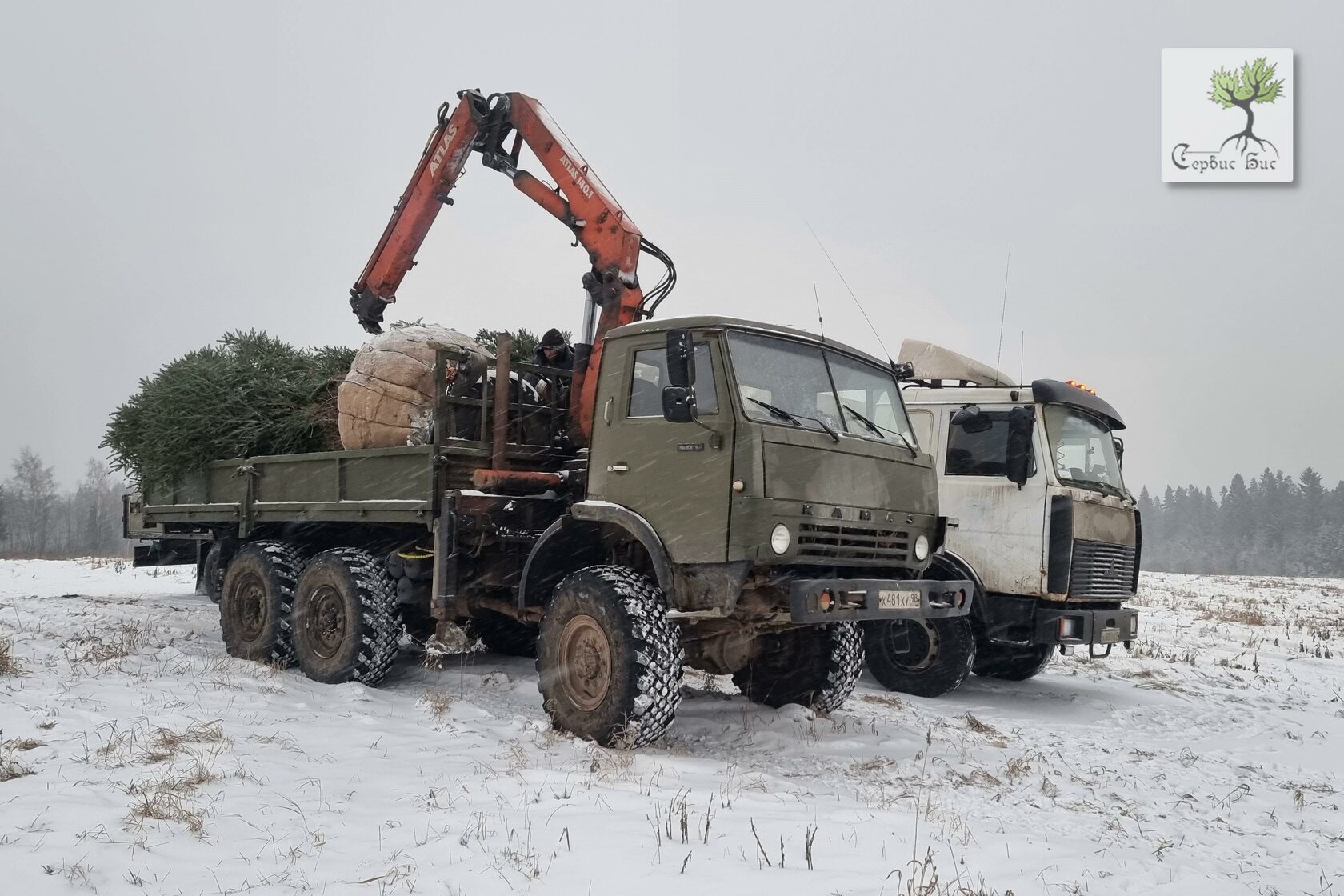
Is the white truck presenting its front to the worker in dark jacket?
no

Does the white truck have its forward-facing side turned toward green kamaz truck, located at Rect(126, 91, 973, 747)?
no

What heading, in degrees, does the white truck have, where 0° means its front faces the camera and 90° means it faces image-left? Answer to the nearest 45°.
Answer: approximately 315°

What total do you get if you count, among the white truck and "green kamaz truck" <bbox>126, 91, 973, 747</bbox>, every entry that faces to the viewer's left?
0
